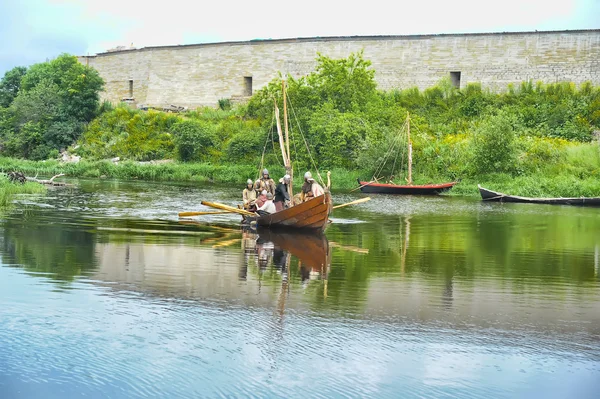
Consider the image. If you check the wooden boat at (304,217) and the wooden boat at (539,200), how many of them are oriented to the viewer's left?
1

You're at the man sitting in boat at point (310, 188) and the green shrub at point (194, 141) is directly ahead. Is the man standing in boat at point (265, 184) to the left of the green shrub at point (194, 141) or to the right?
left

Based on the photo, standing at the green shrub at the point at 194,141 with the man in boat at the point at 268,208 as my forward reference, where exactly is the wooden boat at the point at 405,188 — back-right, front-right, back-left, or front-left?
front-left

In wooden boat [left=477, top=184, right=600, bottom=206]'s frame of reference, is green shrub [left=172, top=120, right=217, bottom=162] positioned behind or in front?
in front

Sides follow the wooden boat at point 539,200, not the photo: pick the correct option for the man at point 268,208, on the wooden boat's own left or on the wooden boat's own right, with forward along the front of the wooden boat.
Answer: on the wooden boat's own left

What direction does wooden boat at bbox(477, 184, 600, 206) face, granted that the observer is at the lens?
facing to the left of the viewer

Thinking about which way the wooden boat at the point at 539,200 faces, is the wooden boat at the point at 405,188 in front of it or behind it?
in front

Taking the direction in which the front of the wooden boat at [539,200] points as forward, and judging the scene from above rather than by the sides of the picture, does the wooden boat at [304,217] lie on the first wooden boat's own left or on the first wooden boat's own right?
on the first wooden boat's own left

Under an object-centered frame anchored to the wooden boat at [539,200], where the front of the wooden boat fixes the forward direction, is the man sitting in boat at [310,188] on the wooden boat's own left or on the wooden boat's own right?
on the wooden boat's own left

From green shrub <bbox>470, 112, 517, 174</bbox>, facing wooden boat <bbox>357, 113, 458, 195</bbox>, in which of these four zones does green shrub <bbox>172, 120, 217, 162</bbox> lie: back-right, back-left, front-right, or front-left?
front-right
